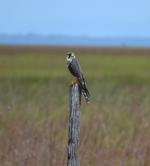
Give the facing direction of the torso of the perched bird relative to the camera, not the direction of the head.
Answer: to the viewer's left
